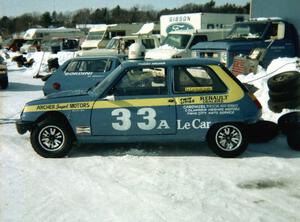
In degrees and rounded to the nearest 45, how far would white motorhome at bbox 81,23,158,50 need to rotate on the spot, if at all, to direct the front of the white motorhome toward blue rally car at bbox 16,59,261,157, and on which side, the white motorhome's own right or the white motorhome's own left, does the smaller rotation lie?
approximately 45° to the white motorhome's own left

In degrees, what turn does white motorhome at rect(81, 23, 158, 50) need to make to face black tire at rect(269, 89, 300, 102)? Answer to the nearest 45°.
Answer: approximately 45° to its left

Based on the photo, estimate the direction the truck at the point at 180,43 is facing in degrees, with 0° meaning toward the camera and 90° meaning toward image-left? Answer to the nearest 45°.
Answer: approximately 45°

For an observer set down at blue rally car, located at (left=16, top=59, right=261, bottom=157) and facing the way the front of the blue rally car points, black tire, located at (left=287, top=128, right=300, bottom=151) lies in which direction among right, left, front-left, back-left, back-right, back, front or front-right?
back

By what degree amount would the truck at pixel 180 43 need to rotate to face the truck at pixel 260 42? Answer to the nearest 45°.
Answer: approximately 90° to its left

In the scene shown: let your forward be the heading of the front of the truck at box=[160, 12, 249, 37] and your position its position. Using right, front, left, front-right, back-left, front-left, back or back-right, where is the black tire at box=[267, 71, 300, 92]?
front-left

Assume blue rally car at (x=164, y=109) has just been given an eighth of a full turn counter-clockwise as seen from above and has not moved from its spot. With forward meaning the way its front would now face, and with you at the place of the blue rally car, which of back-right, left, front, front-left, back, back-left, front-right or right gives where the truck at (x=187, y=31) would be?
back-right

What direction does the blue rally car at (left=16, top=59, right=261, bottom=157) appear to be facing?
to the viewer's left

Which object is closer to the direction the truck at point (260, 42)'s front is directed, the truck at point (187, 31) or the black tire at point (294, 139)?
the black tire

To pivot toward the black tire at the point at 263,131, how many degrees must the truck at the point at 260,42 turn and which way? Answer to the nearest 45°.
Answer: approximately 45° to its left
